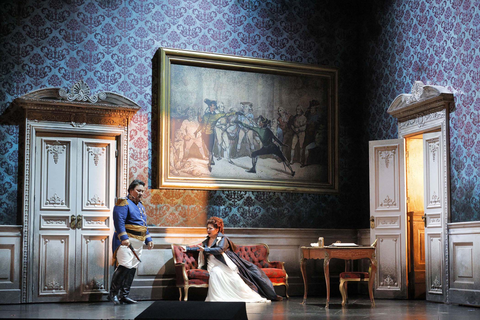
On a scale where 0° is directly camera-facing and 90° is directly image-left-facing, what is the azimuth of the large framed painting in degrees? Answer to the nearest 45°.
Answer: approximately 315°

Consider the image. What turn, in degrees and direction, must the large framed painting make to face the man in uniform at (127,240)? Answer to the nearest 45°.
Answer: approximately 90° to its right

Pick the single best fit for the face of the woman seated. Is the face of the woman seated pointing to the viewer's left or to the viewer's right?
to the viewer's left

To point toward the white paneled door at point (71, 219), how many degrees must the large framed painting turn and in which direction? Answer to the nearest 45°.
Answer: approximately 90° to its right
